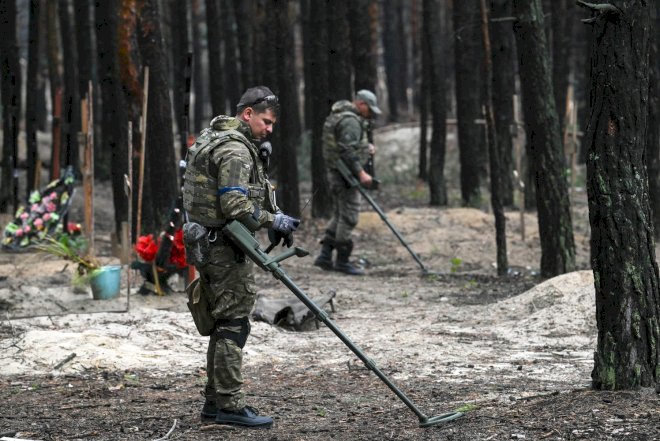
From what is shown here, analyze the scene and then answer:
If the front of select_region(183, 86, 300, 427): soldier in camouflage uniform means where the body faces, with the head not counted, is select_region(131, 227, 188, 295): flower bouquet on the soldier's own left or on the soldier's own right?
on the soldier's own left

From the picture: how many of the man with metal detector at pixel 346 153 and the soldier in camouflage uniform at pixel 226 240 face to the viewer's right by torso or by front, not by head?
2

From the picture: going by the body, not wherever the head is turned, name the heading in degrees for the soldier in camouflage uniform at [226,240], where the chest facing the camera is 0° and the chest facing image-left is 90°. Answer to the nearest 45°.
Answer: approximately 270°

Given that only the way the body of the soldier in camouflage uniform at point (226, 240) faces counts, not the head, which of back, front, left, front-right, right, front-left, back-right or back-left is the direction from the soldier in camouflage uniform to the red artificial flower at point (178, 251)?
left

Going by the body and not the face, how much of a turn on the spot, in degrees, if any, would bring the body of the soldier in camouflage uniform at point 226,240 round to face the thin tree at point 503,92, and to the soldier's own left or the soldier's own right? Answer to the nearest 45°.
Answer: approximately 90° to the soldier's own left

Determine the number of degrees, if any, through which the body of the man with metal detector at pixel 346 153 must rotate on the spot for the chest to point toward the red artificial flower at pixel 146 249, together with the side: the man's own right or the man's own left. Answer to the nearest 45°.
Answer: approximately 135° to the man's own right

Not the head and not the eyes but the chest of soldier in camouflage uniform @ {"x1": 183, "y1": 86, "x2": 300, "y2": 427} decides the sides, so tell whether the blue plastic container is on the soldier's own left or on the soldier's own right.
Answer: on the soldier's own left

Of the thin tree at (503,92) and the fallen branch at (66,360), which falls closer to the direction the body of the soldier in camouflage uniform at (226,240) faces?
the thin tree

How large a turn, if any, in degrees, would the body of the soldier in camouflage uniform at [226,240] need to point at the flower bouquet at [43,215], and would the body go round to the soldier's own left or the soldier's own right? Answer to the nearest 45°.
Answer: approximately 90° to the soldier's own left

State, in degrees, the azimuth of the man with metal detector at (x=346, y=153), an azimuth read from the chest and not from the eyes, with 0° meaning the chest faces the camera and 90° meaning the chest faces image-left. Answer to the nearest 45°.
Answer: approximately 270°

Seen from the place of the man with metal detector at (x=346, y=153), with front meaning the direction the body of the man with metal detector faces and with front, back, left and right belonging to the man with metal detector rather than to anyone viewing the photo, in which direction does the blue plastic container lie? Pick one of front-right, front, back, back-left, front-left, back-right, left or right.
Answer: back-right

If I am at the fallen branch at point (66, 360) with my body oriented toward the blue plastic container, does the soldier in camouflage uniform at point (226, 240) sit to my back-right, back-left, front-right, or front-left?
back-right
